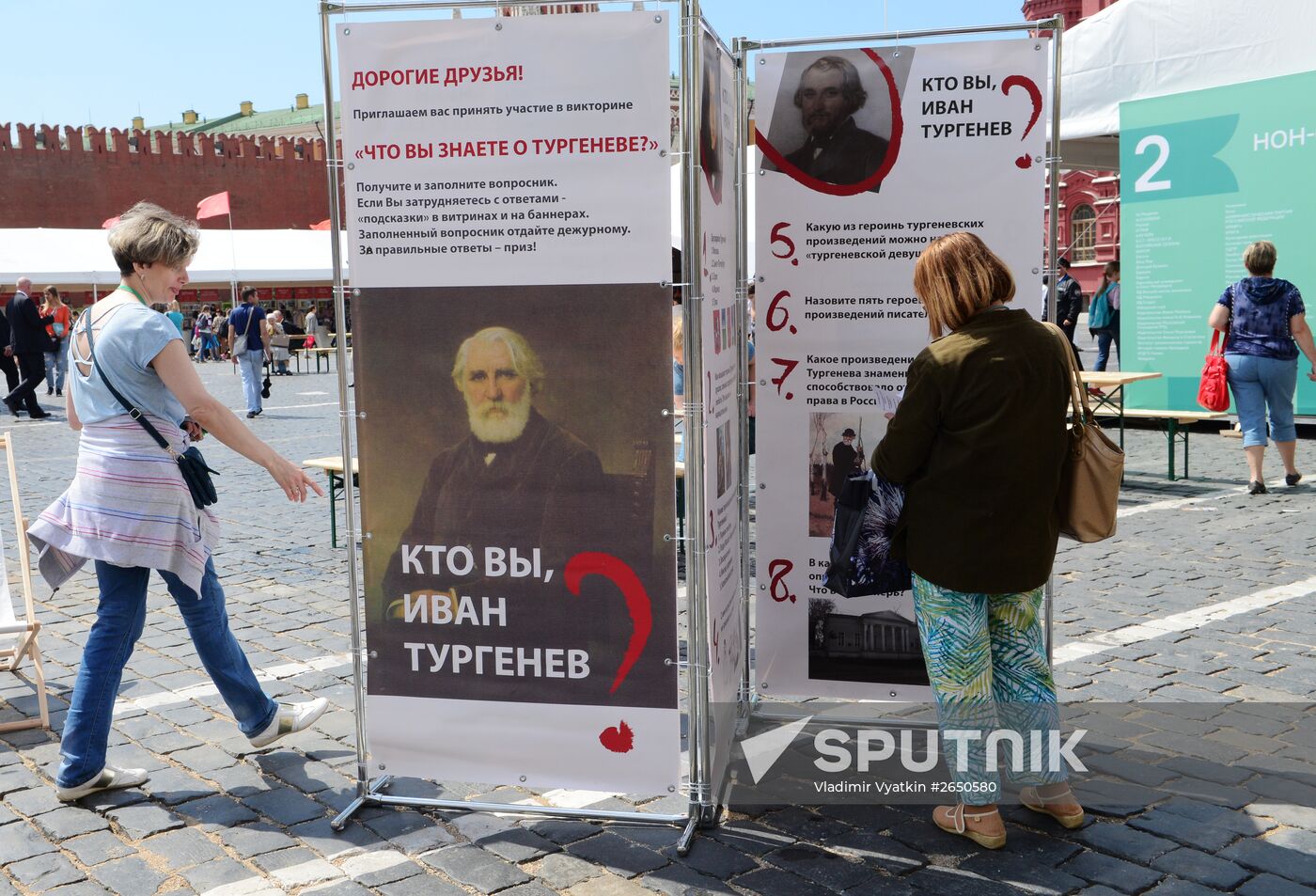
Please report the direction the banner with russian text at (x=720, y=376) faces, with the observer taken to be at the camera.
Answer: facing to the right of the viewer

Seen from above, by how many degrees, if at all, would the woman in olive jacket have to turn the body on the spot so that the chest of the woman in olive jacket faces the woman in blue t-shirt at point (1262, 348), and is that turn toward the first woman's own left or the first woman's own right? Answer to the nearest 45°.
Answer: approximately 45° to the first woman's own right

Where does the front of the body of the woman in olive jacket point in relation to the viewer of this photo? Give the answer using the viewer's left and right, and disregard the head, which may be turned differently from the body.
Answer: facing away from the viewer and to the left of the viewer

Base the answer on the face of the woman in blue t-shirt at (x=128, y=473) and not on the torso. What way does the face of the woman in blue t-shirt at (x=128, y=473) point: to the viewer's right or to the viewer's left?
to the viewer's right

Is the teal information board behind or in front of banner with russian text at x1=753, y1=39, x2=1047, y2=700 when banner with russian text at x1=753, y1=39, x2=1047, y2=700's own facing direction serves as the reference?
behind

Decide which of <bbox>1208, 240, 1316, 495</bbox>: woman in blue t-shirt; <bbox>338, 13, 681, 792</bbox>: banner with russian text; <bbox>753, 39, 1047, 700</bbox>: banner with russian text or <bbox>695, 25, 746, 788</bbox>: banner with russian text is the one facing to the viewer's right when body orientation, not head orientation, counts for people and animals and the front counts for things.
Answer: <bbox>695, 25, 746, 788</bbox>: banner with russian text
